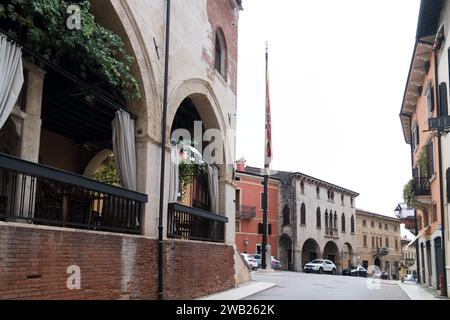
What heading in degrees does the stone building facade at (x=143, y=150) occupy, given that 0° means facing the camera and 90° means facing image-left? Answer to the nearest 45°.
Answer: approximately 315°

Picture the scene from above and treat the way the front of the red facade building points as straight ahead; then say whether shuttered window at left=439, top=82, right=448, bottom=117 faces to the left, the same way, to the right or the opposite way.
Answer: to the right

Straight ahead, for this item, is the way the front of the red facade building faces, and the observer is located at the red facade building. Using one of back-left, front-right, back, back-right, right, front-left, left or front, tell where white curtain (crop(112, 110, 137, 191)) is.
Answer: front-right

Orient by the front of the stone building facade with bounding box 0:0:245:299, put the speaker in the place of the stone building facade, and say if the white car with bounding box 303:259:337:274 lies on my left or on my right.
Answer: on my left

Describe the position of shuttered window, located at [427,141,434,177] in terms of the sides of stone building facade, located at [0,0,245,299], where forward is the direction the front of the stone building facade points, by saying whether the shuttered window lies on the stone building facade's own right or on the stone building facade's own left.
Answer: on the stone building facade's own left

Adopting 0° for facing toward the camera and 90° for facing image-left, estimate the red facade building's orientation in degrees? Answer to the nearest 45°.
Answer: approximately 315°

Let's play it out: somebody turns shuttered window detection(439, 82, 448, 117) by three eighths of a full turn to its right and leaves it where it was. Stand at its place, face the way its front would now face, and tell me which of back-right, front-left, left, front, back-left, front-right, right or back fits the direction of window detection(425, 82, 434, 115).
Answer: front

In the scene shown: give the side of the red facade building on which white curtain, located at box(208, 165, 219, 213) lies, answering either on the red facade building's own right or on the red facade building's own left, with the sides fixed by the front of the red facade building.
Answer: on the red facade building's own right

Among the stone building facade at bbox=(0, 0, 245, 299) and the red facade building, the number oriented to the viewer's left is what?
0

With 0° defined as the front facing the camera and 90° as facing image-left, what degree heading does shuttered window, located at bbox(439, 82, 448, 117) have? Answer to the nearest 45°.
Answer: approximately 45°

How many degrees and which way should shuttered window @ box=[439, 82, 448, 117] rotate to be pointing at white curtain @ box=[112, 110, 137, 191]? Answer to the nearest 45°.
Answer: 0° — it already faces it
